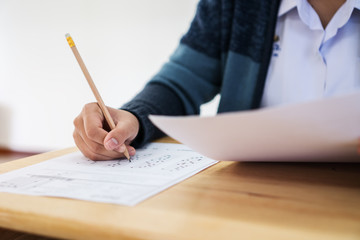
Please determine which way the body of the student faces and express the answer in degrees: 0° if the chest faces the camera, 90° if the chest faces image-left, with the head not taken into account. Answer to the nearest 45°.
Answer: approximately 0°
